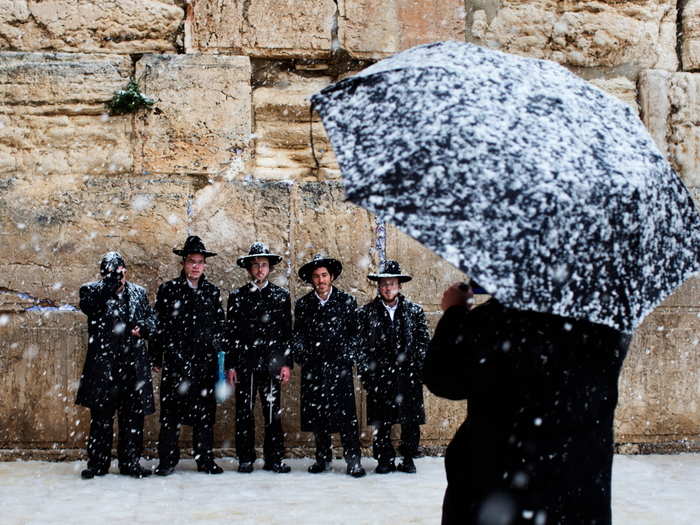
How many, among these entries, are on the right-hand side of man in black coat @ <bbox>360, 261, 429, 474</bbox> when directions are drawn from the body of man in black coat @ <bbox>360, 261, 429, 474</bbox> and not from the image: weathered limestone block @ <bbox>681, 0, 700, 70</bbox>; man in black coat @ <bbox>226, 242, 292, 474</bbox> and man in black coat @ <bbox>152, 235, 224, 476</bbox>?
2

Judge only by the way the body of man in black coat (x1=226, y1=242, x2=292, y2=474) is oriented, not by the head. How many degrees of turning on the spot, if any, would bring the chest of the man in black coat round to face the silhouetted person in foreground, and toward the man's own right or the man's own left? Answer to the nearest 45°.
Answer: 0° — they already face them

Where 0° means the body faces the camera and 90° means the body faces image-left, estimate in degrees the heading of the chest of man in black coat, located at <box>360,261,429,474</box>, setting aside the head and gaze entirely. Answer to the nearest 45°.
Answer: approximately 0°

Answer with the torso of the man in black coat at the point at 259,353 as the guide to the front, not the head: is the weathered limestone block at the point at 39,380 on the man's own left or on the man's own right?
on the man's own right

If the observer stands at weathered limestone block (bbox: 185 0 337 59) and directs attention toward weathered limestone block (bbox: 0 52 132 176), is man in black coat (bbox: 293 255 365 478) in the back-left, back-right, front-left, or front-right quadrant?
back-left
